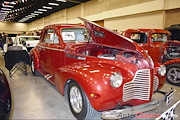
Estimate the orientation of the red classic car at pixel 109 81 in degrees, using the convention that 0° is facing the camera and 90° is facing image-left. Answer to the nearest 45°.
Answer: approximately 315°

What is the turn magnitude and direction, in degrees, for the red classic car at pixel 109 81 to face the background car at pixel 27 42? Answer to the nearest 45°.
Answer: approximately 180°

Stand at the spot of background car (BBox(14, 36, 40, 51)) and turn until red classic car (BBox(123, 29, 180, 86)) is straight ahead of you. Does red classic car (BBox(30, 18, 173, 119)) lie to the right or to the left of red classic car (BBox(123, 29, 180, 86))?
right

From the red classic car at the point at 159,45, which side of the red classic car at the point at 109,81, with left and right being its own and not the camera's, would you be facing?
left
